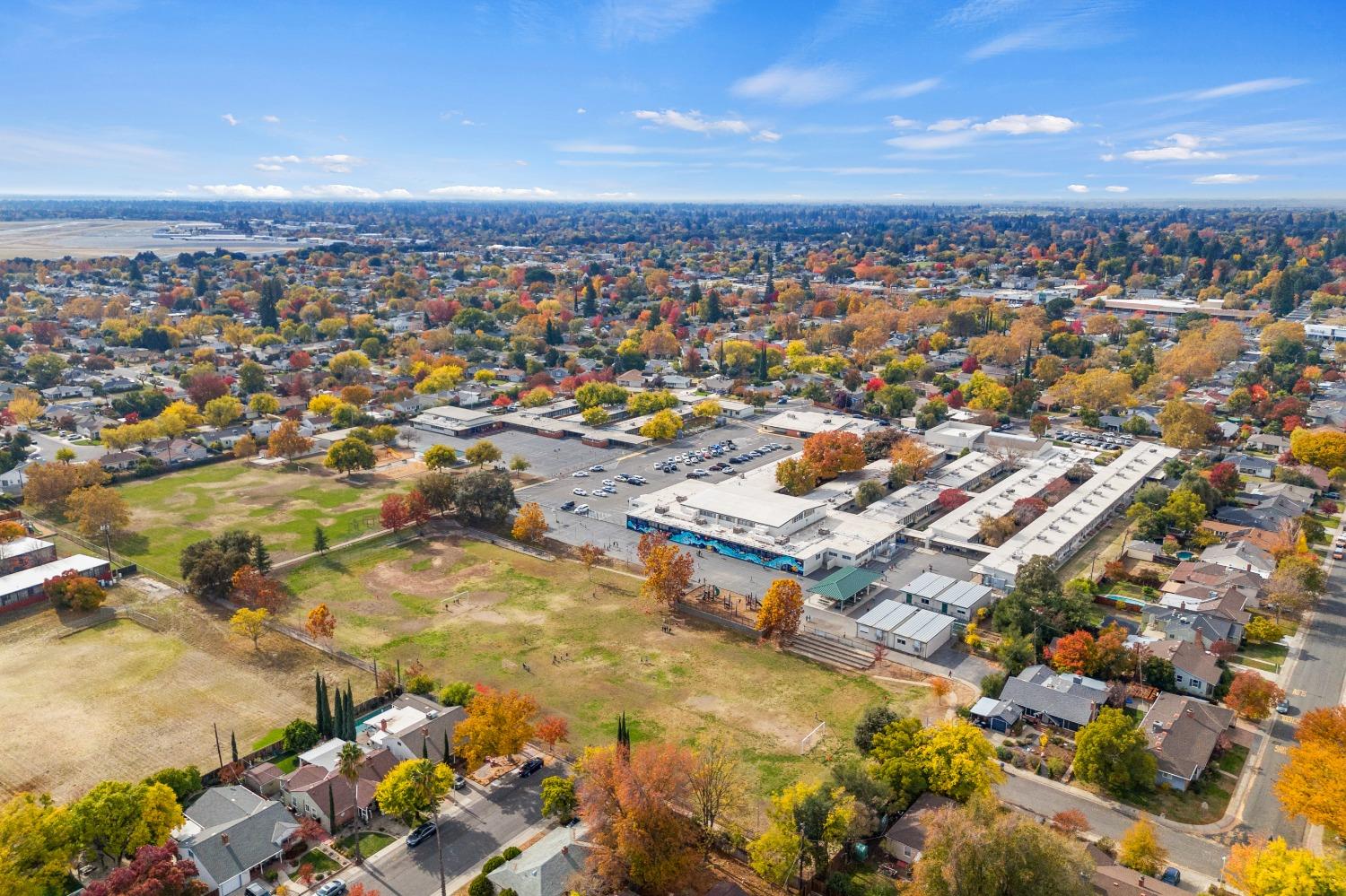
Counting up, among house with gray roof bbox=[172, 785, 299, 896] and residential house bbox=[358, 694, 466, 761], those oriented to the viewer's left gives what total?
0

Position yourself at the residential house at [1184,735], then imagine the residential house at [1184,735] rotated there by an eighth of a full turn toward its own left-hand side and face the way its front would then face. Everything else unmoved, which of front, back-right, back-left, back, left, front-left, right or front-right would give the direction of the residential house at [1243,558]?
left

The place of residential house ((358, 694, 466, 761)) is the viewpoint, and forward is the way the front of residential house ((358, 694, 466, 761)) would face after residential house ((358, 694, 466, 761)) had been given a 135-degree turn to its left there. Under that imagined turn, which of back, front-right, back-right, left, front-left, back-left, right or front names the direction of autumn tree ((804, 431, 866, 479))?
front-right

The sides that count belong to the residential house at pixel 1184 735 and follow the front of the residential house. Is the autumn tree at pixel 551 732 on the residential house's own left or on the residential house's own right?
on the residential house's own right

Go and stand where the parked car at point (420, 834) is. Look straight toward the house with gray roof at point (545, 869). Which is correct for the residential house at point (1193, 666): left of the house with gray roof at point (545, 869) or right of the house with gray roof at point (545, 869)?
left

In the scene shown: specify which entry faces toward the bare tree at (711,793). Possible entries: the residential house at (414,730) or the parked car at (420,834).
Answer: the residential house

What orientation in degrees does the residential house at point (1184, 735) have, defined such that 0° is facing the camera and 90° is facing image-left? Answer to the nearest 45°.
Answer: approximately 315°

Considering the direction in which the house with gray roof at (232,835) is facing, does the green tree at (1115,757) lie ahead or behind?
ahead

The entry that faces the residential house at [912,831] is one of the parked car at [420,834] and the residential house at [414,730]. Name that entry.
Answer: the residential house at [414,730]

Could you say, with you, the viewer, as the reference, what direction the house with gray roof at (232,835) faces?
facing the viewer and to the right of the viewer

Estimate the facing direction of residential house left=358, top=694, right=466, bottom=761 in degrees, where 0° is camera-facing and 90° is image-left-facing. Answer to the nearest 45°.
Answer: approximately 315°

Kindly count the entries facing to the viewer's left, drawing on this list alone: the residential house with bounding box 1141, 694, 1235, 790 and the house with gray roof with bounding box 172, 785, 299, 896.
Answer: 0

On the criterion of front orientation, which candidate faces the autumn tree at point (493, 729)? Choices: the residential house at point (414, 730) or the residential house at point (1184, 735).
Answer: the residential house at point (414, 730)

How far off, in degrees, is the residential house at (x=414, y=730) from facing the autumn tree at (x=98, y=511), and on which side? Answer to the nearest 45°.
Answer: approximately 180°

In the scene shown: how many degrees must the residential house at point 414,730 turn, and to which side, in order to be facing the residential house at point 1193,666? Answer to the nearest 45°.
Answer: approximately 45° to its left
